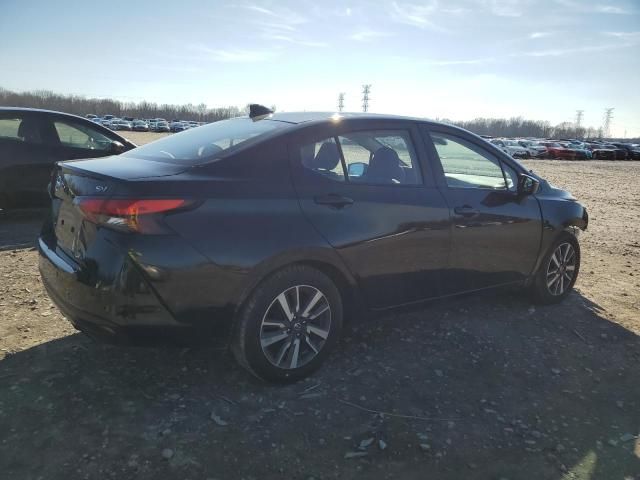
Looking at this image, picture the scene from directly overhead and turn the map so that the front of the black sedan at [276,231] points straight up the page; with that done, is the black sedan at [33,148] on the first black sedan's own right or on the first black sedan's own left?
on the first black sedan's own left

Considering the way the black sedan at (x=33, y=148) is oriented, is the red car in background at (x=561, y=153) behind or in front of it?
in front

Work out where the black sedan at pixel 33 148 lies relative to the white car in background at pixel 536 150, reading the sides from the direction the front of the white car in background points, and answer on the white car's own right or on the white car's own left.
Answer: on the white car's own right

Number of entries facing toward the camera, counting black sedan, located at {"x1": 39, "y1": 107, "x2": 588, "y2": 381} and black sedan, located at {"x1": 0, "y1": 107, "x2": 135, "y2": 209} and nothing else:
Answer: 0

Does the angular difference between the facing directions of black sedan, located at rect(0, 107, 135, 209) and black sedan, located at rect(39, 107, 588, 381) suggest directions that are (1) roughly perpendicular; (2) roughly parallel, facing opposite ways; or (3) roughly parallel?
roughly parallel

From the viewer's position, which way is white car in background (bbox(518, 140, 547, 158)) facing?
facing the viewer and to the right of the viewer

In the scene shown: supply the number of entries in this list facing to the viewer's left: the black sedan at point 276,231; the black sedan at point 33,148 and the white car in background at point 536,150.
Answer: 0

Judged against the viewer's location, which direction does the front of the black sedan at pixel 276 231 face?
facing away from the viewer and to the right of the viewer

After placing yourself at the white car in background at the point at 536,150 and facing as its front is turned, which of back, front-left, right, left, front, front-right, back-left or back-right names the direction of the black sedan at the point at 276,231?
front-right

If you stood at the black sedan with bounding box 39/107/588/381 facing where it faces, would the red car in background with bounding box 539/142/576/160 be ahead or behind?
ahead

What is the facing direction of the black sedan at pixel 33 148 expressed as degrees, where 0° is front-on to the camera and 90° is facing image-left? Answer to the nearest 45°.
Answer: approximately 270°

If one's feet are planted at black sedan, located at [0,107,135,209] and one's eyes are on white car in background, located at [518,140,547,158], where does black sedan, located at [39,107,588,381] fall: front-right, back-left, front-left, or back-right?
back-right

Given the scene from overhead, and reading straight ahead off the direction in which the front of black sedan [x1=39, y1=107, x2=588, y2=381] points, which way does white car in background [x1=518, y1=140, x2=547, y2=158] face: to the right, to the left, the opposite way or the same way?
to the right
